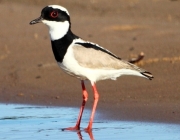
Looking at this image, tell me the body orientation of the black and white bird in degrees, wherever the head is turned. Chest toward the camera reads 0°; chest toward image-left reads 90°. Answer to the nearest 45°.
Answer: approximately 90°
